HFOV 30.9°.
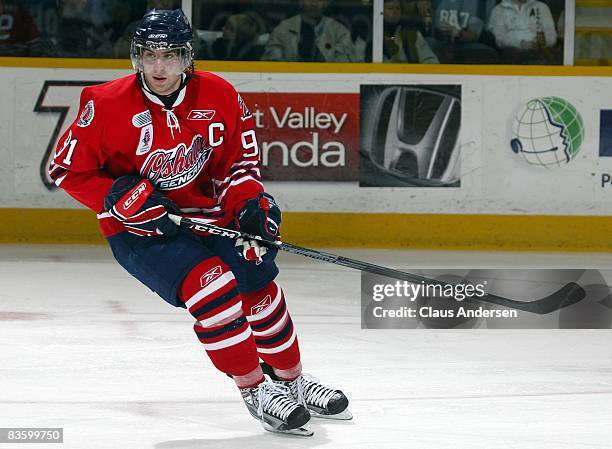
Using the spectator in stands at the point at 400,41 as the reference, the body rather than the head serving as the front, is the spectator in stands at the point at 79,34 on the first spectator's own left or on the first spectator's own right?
on the first spectator's own right

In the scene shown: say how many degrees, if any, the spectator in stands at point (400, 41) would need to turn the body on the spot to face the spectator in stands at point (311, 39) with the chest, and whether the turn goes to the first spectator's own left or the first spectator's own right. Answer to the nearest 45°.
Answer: approximately 90° to the first spectator's own right

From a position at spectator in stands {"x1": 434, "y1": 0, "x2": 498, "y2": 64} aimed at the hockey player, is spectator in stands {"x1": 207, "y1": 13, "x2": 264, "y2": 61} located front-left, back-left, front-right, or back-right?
front-right

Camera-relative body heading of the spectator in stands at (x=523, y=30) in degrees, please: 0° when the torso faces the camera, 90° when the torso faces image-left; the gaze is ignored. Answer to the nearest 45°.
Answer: approximately 0°

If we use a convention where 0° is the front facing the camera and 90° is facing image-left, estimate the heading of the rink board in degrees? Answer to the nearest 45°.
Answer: approximately 0°

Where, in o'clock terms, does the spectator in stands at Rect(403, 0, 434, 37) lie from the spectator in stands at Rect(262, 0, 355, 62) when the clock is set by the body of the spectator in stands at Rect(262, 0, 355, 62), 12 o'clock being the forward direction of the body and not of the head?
the spectator in stands at Rect(403, 0, 434, 37) is roughly at 9 o'clock from the spectator in stands at Rect(262, 0, 355, 62).

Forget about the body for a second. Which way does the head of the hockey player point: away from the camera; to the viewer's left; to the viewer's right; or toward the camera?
toward the camera

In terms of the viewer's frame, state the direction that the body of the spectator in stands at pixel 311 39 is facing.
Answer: toward the camera

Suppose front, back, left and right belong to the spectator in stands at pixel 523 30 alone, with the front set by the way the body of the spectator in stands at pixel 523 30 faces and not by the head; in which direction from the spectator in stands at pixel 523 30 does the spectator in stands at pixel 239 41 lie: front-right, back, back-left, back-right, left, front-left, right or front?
right

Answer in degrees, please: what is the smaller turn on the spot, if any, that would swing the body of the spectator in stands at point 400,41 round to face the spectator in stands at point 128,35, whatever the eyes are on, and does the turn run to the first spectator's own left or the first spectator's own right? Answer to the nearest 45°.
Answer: approximately 90° to the first spectator's own right

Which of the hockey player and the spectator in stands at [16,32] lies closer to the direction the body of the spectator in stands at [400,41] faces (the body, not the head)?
the hockey player

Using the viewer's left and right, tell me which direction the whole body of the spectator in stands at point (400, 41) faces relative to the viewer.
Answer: facing the viewer

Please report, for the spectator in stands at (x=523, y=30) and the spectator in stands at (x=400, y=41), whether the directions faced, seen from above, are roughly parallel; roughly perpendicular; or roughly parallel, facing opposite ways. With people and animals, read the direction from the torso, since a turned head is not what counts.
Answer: roughly parallel

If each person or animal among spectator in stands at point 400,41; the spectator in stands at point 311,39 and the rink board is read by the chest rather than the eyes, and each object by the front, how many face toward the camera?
3

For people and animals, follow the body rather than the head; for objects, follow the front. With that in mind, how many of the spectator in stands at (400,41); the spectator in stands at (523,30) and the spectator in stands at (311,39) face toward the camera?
3
